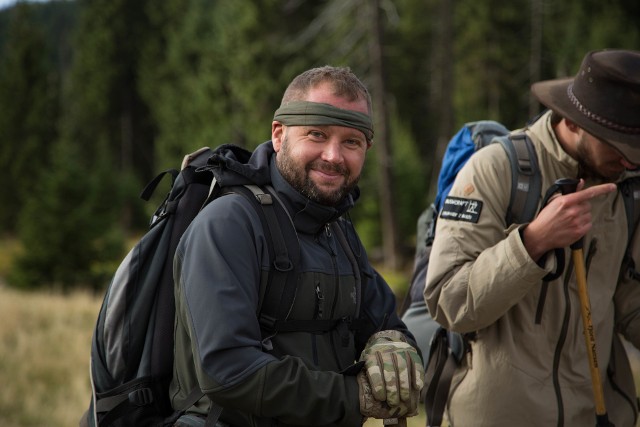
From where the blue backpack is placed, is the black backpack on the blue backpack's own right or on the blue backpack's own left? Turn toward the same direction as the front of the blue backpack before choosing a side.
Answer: on the blue backpack's own left

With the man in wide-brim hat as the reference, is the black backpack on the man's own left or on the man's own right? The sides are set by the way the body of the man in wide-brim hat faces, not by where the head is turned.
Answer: on the man's own right

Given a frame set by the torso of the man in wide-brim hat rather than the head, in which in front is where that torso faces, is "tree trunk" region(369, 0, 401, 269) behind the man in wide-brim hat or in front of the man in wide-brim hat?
behind
